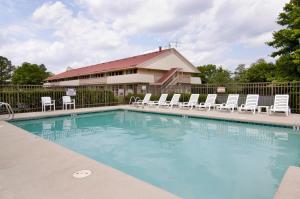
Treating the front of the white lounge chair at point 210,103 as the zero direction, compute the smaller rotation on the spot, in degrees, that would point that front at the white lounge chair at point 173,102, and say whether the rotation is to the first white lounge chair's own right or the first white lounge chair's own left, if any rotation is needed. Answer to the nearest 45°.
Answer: approximately 90° to the first white lounge chair's own right

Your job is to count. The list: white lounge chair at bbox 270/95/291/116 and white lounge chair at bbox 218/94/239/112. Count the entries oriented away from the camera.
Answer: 0

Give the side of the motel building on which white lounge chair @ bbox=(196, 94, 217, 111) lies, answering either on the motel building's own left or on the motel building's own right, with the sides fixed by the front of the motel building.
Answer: on the motel building's own left

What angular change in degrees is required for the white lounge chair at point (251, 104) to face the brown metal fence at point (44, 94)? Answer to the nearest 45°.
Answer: approximately 45° to its right

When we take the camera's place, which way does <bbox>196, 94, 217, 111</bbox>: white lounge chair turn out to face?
facing the viewer and to the left of the viewer

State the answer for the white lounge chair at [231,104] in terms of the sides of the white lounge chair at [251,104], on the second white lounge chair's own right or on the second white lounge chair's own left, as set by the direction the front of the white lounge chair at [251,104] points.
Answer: on the second white lounge chair's own right

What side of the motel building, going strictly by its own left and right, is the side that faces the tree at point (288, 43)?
left

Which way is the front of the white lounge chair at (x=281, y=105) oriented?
toward the camera
